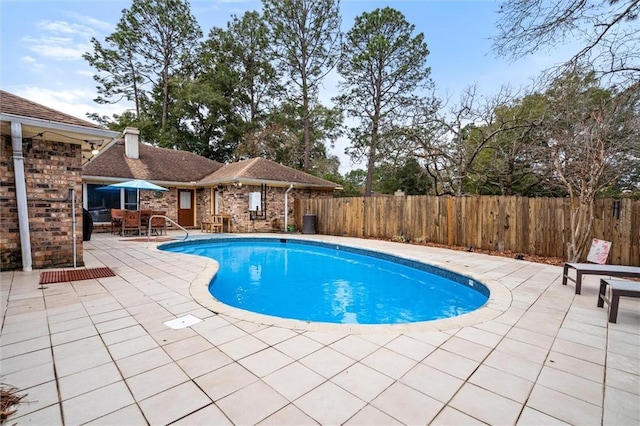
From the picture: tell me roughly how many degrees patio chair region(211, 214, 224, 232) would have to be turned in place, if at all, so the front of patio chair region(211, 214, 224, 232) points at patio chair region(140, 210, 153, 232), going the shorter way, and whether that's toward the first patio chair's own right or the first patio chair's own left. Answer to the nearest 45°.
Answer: approximately 90° to the first patio chair's own right

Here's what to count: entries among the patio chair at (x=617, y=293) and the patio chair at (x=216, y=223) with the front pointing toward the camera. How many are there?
1

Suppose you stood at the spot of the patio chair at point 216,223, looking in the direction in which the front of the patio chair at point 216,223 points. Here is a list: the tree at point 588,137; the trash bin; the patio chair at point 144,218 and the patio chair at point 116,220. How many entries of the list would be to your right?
2

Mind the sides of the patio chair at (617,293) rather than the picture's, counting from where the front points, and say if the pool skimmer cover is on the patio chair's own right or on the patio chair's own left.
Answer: on the patio chair's own left

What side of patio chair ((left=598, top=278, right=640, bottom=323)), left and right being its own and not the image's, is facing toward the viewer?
left

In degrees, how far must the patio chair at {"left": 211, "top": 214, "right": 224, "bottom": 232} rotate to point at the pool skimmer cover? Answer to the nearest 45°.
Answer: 0° — it already faces it

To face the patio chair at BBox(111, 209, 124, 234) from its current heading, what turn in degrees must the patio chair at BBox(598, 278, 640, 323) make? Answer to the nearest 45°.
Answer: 0° — it already faces it
